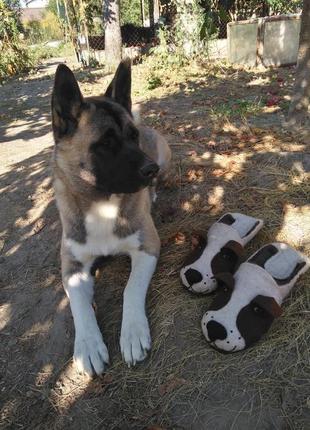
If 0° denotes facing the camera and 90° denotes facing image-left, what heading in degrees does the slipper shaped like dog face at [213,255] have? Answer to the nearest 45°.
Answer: approximately 45°

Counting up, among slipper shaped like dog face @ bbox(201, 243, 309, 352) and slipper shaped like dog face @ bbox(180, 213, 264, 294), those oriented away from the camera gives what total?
0

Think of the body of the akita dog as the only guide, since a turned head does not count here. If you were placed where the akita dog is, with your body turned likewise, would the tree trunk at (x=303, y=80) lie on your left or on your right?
on your left

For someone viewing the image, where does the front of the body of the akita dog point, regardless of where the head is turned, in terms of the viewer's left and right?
facing the viewer

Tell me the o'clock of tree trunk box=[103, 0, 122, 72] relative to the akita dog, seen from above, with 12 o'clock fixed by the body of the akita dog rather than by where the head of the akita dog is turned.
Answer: The tree trunk is roughly at 6 o'clock from the akita dog.

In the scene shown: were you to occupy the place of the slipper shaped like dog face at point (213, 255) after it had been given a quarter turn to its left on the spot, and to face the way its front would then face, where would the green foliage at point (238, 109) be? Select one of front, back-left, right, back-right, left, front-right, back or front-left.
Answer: back-left

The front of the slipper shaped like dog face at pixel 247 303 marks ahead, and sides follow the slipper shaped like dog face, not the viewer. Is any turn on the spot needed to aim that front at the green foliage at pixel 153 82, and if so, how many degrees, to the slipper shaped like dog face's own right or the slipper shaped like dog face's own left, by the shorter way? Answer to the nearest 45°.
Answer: approximately 135° to the slipper shaped like dog face's own right

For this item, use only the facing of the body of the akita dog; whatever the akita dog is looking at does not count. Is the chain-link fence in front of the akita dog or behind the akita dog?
behind

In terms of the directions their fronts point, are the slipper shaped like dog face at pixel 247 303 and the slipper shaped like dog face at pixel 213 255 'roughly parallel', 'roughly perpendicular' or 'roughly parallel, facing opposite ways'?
roughly parallel

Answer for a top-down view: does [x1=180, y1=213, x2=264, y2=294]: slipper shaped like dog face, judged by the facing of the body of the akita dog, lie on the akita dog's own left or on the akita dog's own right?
on the akita dog's own left

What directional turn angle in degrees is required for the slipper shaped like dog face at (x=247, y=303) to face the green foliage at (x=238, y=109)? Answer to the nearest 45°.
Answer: approximately 135° to its right
